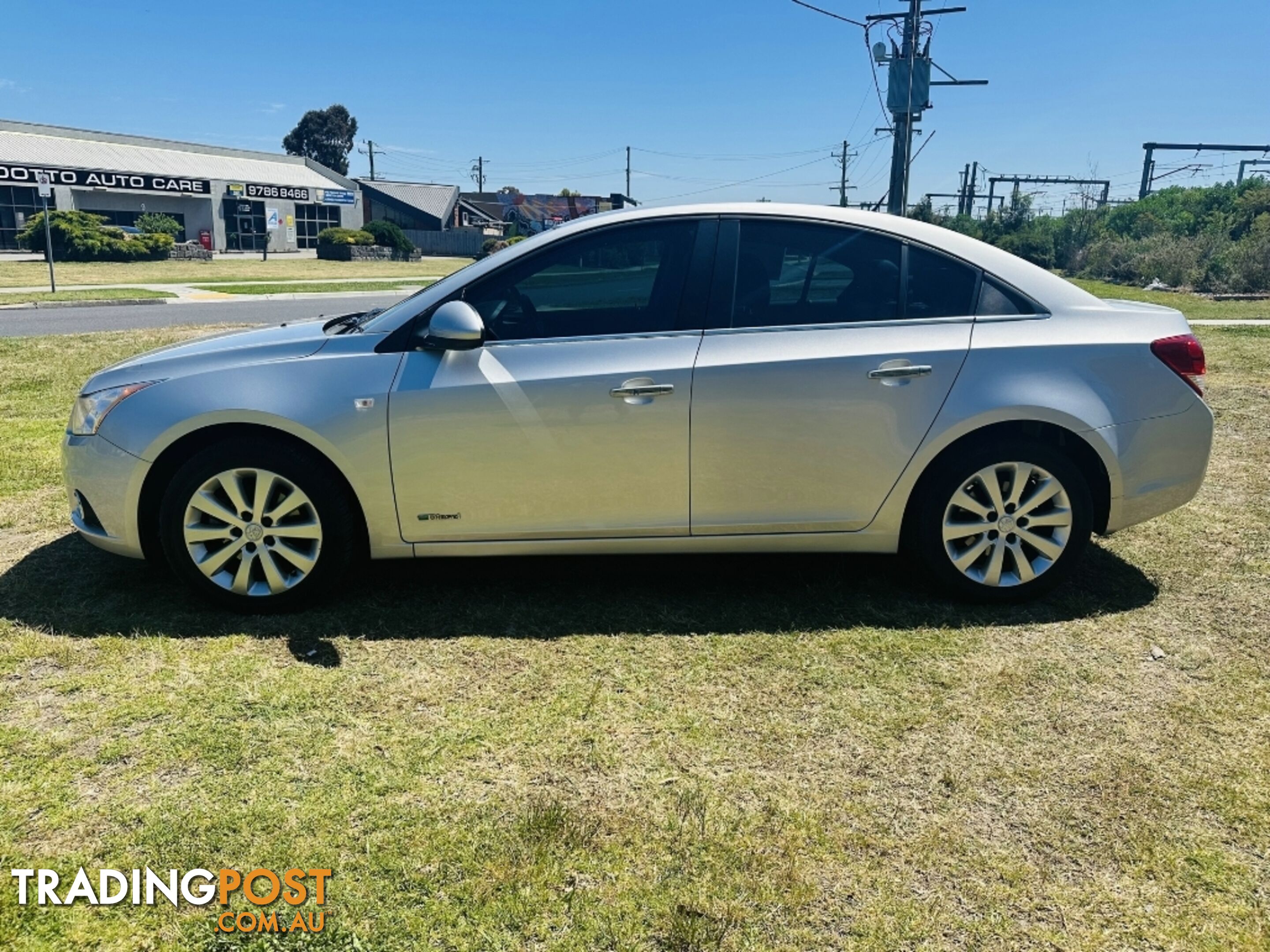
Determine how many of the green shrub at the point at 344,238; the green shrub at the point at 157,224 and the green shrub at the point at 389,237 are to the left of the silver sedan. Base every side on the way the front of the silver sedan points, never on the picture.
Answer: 0

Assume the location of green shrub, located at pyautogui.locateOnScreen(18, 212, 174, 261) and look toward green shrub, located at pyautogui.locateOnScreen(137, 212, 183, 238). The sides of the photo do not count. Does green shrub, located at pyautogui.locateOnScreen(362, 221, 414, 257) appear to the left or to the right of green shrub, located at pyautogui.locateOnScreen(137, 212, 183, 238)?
right

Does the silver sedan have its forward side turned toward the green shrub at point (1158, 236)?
no

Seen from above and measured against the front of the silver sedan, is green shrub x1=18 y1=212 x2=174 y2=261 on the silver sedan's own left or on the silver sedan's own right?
on the silver sedan's own right

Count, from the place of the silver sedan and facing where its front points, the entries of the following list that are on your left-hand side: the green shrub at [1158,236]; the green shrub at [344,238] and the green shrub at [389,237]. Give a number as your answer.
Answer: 0

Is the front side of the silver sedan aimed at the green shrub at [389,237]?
no

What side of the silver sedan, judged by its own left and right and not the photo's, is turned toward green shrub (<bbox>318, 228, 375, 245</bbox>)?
right

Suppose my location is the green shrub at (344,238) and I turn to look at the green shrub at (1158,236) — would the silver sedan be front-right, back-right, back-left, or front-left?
front-right

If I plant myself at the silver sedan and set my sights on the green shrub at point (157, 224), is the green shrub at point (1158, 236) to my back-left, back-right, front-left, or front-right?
front-right

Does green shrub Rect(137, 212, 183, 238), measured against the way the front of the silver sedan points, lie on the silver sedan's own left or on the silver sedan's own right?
on the silver sedan's own right

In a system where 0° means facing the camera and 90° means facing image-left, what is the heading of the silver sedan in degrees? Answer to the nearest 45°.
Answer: approximately 90°

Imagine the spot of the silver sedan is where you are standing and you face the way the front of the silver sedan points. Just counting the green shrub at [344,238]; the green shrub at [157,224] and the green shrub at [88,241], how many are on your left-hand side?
0
